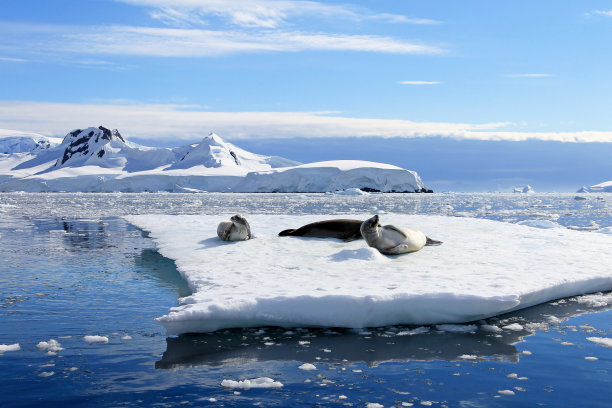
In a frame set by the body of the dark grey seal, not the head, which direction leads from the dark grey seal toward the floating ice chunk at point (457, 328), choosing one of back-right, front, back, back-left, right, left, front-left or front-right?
right

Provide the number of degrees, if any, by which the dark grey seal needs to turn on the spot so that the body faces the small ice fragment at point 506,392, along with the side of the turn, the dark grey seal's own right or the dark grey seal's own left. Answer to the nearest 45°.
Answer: approximately 90° to the dark grey seal's own right

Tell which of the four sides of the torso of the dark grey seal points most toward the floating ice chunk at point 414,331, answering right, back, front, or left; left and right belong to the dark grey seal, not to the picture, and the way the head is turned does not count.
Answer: right

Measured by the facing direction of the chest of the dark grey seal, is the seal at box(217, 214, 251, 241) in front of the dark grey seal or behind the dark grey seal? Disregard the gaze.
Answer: behind

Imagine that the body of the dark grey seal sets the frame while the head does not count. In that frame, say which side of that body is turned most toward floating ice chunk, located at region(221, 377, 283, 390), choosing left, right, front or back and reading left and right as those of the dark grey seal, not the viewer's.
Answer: right

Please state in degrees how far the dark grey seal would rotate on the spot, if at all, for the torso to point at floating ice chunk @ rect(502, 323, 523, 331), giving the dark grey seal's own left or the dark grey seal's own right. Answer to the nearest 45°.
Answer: approximately 90° to the dark grey seal's own right

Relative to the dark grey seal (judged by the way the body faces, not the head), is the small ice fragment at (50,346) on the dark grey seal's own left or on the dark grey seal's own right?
on the dark grey seal's own right

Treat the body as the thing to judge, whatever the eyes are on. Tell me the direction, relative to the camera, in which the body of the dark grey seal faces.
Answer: to the viewer's right

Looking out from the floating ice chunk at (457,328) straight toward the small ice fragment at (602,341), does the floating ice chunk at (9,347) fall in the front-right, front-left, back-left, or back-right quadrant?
back-right
